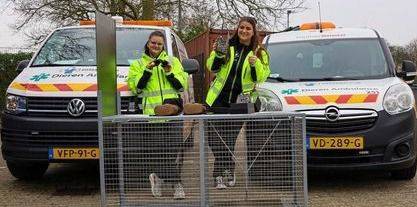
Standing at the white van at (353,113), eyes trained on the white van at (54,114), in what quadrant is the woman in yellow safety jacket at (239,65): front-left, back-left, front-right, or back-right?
front-left

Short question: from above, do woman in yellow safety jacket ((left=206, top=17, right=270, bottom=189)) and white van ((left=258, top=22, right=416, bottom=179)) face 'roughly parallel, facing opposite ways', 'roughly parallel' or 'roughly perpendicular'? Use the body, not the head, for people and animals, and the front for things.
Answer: roughly parallel

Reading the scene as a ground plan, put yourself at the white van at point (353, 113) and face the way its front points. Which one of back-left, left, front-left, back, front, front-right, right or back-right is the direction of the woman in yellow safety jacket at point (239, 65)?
front-right

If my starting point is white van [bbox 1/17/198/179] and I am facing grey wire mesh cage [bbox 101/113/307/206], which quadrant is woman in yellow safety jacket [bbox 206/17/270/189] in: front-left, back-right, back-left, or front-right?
front-left

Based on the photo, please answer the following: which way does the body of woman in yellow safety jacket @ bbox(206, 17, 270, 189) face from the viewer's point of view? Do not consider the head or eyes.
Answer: toward the camera

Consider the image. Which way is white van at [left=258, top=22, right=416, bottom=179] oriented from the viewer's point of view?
toward the camera

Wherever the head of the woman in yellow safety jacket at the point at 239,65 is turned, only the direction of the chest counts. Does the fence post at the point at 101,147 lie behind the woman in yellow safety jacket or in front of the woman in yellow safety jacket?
in front

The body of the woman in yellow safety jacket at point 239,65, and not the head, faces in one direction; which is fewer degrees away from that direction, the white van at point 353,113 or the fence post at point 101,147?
the fence post

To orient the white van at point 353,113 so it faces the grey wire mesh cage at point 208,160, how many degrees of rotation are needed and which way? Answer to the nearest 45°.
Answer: approximately 45° to its right

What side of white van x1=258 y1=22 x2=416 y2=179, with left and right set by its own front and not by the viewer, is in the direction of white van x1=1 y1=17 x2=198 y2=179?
right
